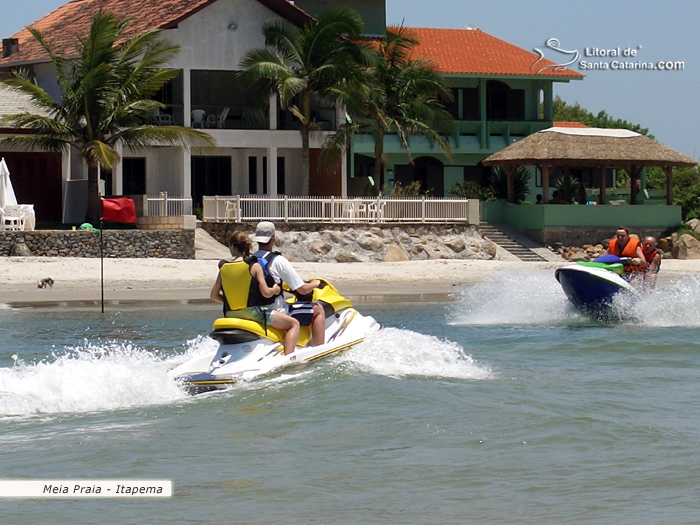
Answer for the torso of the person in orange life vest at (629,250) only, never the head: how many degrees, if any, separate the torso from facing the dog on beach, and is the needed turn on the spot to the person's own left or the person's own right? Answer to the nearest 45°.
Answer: approximately 45° to the person's own right

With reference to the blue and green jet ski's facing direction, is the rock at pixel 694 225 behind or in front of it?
behind

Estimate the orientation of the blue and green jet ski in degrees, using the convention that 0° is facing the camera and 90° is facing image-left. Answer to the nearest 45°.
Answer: approximately 45°

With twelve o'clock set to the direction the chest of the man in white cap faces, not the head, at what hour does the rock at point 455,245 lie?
The rock is roughly at 11 o'clock from the man in white cap.

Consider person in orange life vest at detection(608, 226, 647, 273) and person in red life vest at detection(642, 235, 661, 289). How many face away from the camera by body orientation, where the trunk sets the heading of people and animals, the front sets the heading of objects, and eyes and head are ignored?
0

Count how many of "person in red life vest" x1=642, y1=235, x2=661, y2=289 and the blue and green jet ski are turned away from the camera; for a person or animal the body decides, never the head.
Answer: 0

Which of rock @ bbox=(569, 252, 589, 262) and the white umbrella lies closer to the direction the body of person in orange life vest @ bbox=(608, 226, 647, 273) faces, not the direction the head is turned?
the white umbrella

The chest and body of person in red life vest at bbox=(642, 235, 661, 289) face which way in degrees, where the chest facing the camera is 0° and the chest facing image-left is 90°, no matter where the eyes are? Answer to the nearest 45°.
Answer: approximately 45°

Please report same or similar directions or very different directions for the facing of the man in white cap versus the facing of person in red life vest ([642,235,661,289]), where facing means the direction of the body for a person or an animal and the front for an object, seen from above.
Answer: very different directions
